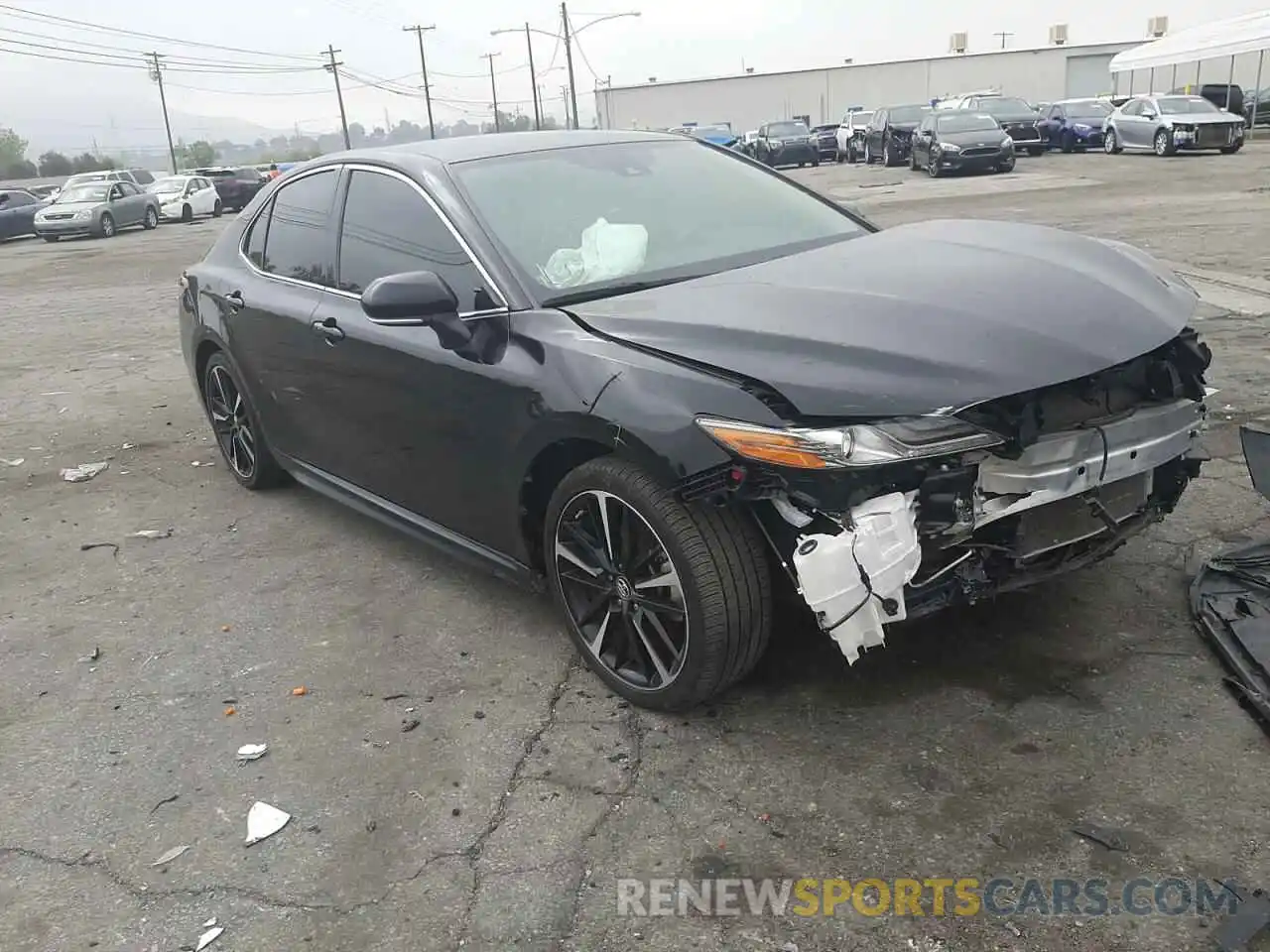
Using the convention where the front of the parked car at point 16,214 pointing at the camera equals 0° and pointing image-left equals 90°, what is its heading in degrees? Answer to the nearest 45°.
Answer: approximately 45°

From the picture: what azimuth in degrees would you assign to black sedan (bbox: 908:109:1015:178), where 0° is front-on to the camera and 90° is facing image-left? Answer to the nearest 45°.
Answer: approximately 315°

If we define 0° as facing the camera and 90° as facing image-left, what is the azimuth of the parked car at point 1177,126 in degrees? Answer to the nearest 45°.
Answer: approximately 315°

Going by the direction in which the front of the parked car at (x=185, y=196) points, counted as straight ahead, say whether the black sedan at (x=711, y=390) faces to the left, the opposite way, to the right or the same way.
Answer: to the left

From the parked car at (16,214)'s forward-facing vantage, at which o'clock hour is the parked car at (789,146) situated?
the parked car at (789,146) is roughly at 8 o'clock from the parked car at (16,214).

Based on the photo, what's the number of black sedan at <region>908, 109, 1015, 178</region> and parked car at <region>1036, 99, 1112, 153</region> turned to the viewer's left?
0

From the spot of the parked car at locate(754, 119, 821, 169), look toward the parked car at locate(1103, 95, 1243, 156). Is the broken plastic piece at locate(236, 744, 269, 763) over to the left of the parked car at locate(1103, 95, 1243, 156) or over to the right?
right

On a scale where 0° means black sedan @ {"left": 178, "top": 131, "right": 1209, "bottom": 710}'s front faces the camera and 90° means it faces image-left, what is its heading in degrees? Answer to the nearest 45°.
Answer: approximately 315°

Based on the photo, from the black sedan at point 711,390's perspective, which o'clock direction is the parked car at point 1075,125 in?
The parked car is roughly at 8 o'clock from the black sedan.

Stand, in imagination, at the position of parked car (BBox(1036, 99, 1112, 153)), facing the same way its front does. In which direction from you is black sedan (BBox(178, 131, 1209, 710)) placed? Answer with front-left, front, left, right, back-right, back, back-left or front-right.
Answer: front-right

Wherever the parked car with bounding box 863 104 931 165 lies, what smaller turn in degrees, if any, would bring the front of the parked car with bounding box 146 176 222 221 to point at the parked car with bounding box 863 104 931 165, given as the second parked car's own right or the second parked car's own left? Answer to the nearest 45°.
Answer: approximately 90° to the second parked car's own left

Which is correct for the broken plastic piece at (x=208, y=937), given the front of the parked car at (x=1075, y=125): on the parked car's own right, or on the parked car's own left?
on the parked car's own right
